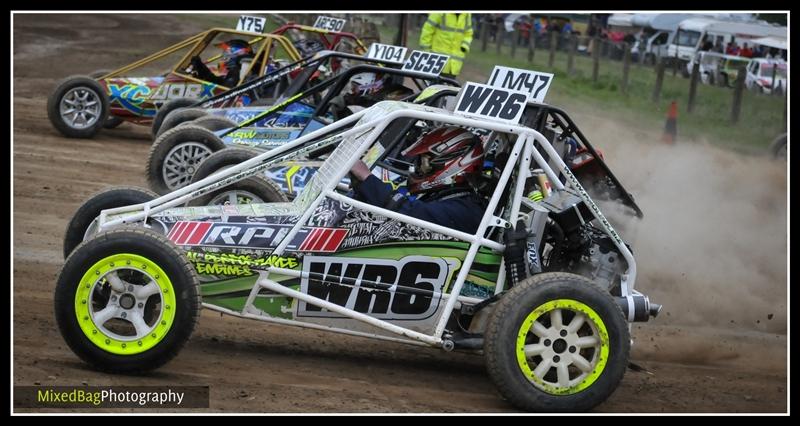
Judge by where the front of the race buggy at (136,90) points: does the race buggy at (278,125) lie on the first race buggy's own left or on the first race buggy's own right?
on the first race buggy's own left

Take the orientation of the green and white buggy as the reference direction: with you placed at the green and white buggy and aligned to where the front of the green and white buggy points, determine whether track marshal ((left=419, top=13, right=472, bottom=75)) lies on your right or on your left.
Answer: on your right

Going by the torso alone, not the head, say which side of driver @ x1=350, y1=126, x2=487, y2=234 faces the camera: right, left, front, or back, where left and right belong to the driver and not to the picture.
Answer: left

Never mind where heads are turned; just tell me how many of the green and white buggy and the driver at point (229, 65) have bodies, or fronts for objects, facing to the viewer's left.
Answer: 2

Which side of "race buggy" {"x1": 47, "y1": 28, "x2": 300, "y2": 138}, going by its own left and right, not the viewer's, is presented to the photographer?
left

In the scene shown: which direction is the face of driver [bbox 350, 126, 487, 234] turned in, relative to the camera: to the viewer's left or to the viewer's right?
to the viewer's left

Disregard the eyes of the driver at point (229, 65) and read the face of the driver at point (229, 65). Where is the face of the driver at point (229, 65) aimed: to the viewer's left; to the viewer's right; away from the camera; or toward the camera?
to the viewer's left

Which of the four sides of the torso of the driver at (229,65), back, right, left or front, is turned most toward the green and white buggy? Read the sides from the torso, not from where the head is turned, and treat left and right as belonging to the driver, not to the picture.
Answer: left

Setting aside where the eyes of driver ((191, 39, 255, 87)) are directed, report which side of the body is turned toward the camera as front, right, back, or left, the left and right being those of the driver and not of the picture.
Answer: left

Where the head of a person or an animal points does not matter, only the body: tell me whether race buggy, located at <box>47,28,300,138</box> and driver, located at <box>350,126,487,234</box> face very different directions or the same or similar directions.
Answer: same or similar directions

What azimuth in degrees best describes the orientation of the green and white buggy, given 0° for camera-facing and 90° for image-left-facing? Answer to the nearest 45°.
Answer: approximately 90°

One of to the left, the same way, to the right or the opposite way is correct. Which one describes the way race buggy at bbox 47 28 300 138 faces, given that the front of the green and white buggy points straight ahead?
the same way

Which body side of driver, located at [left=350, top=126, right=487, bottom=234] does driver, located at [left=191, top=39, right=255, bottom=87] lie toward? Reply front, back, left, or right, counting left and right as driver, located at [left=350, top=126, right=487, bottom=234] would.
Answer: right

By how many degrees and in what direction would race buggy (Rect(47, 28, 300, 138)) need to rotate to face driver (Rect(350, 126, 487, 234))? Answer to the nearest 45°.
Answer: approximately 90° to its left

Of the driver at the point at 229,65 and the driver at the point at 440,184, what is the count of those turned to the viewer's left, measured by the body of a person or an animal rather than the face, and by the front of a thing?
2
